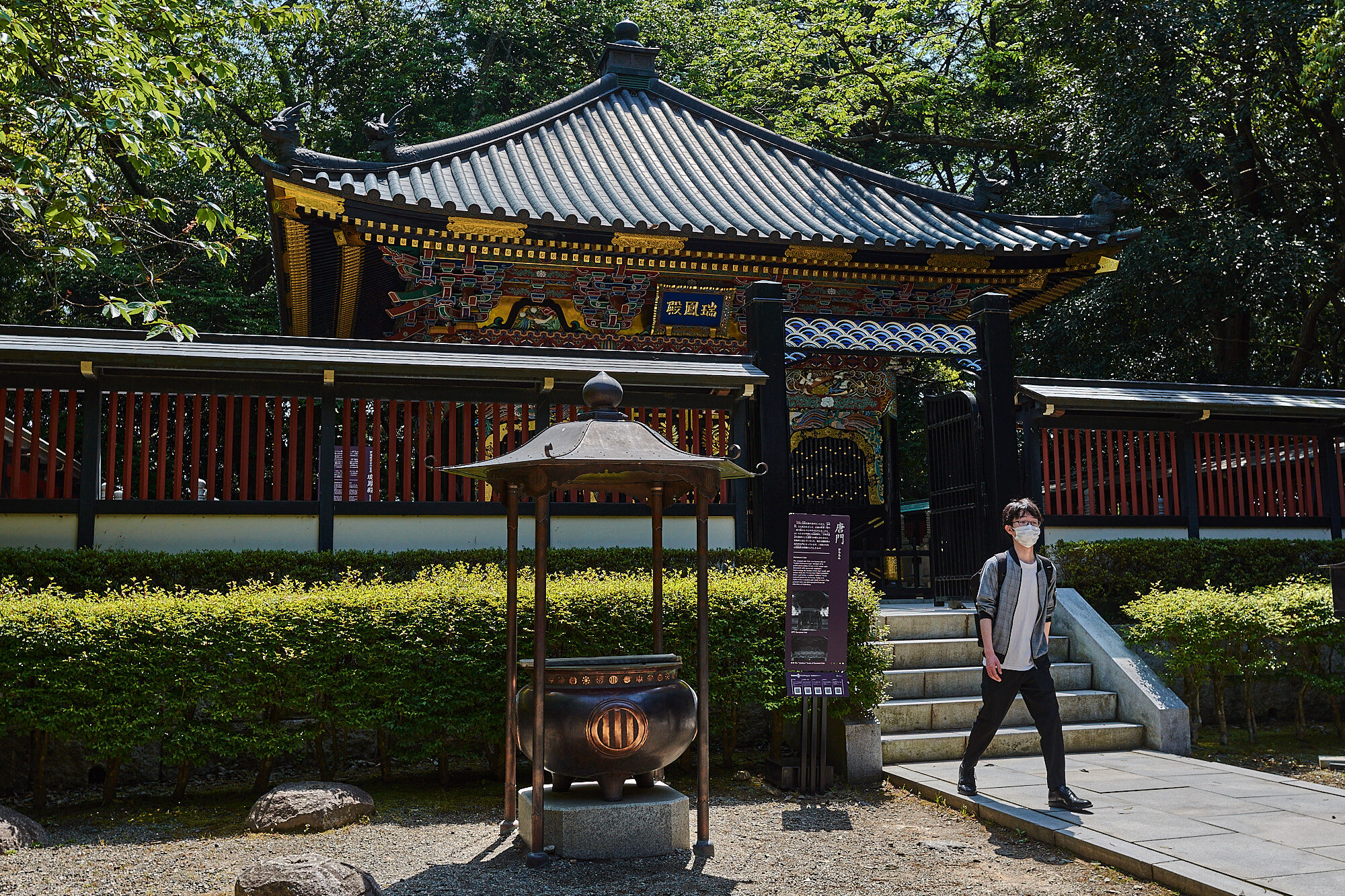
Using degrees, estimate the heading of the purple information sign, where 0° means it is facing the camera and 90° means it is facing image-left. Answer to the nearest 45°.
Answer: approximately 0°

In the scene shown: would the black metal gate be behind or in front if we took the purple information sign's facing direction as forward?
behind

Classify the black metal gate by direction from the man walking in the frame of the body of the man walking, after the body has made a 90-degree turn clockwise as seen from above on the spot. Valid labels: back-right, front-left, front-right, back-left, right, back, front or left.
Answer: back-right

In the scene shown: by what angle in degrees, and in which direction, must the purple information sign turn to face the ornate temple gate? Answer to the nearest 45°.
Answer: approximately 180°

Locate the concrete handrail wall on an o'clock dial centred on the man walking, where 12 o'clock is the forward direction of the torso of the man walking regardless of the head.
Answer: The concrete handrail wall is roughly at 8 o'clock from the man walking.

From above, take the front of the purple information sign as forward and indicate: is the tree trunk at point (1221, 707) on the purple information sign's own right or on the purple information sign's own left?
on the purple information sign's own left

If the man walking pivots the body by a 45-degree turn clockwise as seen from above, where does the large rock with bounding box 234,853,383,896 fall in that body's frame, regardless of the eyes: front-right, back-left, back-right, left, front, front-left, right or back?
front-right

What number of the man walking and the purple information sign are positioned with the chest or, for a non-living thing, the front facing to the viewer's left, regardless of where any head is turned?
0

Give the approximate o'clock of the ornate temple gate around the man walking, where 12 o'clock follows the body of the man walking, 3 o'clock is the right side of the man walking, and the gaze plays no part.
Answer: The ornate temple gate is roughly at 7 o'clock from the man walking.

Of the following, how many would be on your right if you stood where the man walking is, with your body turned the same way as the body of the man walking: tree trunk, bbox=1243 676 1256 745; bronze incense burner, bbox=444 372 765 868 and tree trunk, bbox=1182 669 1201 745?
1

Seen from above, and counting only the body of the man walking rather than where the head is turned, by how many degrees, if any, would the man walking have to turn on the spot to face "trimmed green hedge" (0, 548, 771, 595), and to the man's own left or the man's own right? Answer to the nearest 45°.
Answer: approximately 135° to the man's own right

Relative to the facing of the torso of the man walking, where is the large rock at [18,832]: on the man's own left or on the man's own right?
on the man's own right

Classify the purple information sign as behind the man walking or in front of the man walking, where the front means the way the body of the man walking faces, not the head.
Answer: behind

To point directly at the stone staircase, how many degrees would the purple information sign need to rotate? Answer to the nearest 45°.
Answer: approximately 135° to its left

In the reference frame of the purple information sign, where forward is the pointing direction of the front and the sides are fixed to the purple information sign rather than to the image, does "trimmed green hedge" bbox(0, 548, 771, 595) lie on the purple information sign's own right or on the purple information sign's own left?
on the purple information sign's own right
